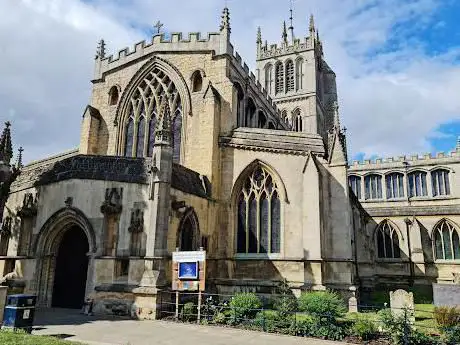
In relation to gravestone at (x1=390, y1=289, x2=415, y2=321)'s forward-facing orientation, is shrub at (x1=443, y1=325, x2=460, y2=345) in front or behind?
in front

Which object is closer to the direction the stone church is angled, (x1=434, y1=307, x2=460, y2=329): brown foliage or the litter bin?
the litter bin

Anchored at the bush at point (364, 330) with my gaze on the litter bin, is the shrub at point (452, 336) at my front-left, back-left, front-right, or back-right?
back-left

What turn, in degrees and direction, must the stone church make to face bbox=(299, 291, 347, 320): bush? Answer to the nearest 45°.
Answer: approximately 90° to its left

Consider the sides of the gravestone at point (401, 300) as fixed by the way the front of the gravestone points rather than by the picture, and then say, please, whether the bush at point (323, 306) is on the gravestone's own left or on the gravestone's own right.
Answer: on the gravestone's own right

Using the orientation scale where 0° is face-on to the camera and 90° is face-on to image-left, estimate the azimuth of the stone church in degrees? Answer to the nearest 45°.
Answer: approximately 45°

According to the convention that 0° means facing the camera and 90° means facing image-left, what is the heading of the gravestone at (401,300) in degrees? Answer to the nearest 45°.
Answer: approximately 0°
